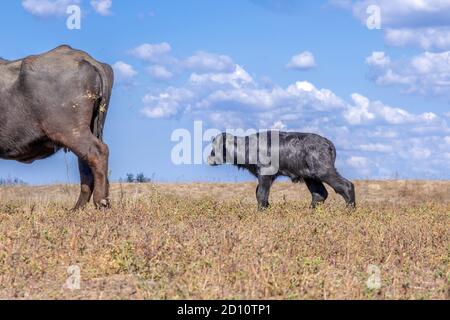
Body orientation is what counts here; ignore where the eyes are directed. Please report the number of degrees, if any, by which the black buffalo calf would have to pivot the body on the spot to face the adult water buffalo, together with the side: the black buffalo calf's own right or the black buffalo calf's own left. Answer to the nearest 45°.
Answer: approximately 45° to the black buffalo calf's own left

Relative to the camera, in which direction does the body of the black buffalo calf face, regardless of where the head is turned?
to the viewer's left
